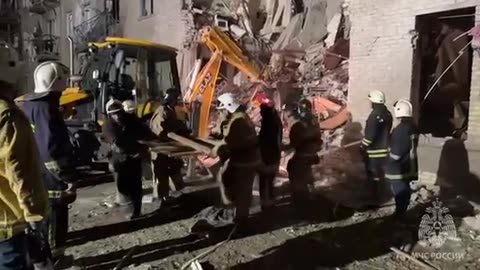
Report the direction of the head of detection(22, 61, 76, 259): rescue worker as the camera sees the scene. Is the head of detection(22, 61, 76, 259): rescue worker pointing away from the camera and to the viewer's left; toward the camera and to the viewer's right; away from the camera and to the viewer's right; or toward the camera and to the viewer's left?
away from the camera and to the viewer's right

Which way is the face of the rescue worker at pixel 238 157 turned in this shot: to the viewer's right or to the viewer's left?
to the viewer's left

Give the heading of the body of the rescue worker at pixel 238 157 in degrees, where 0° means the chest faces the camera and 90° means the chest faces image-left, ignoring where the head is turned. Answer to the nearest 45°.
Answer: approximately 90°
